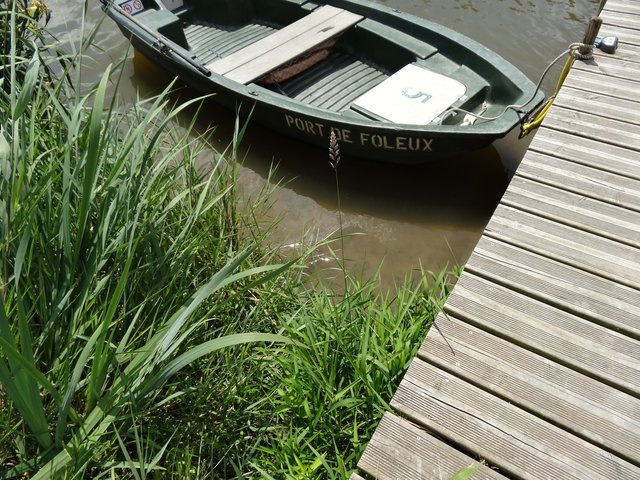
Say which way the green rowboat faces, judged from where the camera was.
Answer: facing the viewer and to the right of the viewer

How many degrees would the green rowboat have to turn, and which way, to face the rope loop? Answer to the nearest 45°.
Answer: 0° — it already faces it

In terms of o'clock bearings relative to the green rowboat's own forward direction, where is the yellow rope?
The yellow rope is roughly at 12 o'clock from the green rowboat.
